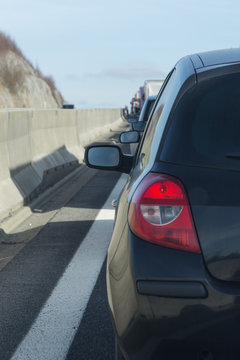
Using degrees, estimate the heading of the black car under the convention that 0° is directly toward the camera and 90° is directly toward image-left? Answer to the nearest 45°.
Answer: approximately 180°
